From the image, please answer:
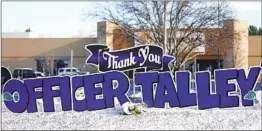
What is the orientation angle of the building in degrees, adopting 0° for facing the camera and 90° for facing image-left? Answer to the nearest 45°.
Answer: approximately 0°
